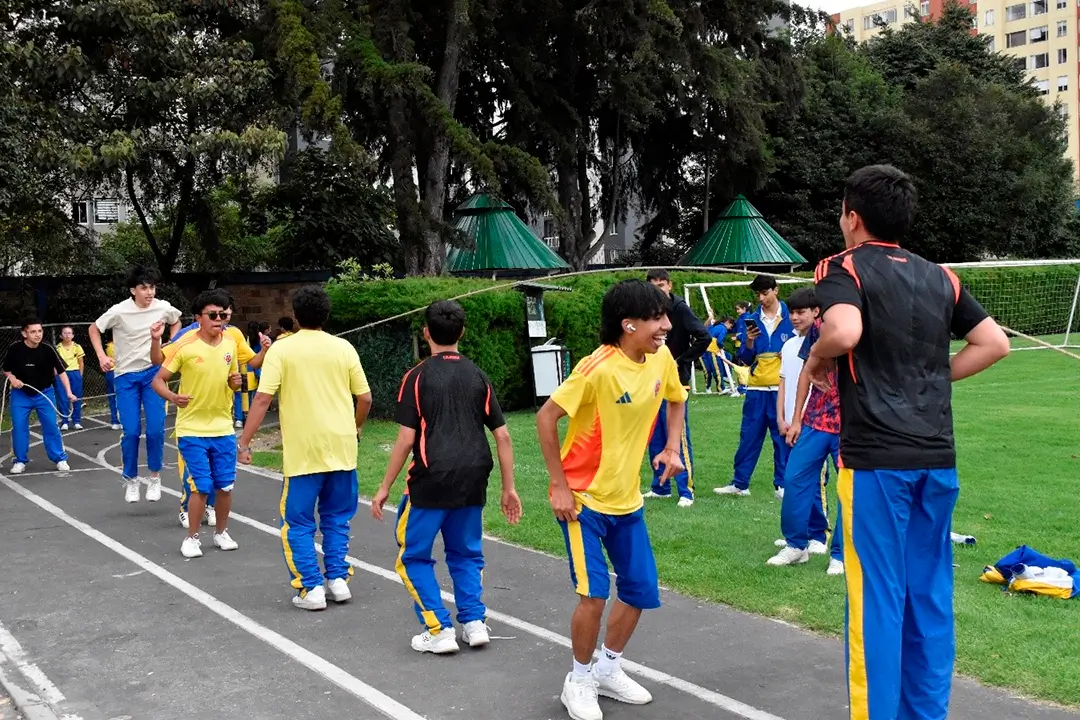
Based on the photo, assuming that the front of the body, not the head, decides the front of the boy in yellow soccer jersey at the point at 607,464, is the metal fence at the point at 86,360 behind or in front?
behind

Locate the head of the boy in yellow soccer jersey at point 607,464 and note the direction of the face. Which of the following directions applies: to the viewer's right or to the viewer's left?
to the viewer's right

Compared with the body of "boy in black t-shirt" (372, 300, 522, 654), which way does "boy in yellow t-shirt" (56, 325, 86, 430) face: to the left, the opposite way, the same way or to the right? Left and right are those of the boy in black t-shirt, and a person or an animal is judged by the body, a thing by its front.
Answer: the opposite way

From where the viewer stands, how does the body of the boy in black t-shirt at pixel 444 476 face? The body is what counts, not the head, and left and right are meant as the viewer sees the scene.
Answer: facing away from the viewer

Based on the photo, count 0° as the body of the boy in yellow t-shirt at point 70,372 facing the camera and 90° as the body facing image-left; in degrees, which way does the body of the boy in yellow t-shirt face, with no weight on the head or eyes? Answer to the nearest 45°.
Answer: approximately 0°

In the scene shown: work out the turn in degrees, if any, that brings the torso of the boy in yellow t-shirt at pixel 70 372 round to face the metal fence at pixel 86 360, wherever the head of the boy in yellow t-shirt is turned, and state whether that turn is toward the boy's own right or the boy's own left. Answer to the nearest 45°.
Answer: approximately 180°

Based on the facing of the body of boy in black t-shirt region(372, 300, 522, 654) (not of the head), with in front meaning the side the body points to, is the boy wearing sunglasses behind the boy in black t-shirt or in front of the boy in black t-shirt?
in front

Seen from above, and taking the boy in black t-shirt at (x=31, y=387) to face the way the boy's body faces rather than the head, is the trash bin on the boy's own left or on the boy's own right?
on the boy's own left

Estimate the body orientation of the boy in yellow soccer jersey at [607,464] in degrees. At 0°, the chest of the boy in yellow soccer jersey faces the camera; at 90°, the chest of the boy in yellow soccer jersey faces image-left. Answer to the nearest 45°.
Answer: approximately 315°

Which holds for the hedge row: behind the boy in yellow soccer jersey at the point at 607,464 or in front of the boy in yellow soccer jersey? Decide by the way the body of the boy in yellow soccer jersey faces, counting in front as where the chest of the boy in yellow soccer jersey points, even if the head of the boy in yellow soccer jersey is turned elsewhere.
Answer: behind

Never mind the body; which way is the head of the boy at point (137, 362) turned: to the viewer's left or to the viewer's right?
to the viewer's right

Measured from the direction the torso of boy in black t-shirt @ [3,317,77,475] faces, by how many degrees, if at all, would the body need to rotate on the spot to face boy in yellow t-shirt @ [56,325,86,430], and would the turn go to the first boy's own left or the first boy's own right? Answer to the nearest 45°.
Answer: approximately 180°

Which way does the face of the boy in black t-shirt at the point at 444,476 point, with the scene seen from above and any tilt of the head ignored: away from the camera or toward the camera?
away from the camera
